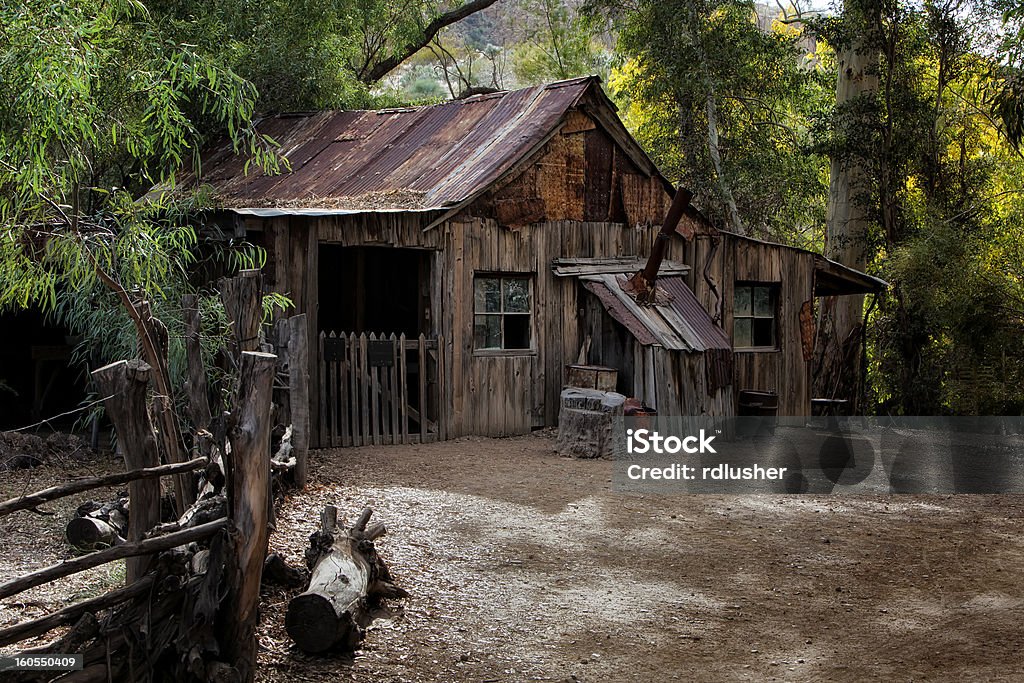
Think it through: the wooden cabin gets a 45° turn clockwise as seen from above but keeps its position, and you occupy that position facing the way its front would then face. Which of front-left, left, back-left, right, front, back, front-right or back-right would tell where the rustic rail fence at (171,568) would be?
left

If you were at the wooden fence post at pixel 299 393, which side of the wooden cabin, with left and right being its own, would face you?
front

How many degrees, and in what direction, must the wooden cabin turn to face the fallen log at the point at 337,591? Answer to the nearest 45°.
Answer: approximately 45° to its left

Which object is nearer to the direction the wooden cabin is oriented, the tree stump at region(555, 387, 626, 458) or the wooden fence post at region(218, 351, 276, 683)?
the wooden fence post

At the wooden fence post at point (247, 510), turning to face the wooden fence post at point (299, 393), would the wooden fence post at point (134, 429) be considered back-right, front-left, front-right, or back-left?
front-left

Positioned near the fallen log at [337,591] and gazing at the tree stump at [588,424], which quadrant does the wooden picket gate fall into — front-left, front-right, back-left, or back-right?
front-left

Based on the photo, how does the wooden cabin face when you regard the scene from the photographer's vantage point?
facing the viewer and to the left of the viewer

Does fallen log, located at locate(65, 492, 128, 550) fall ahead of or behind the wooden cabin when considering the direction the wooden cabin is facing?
ahead
